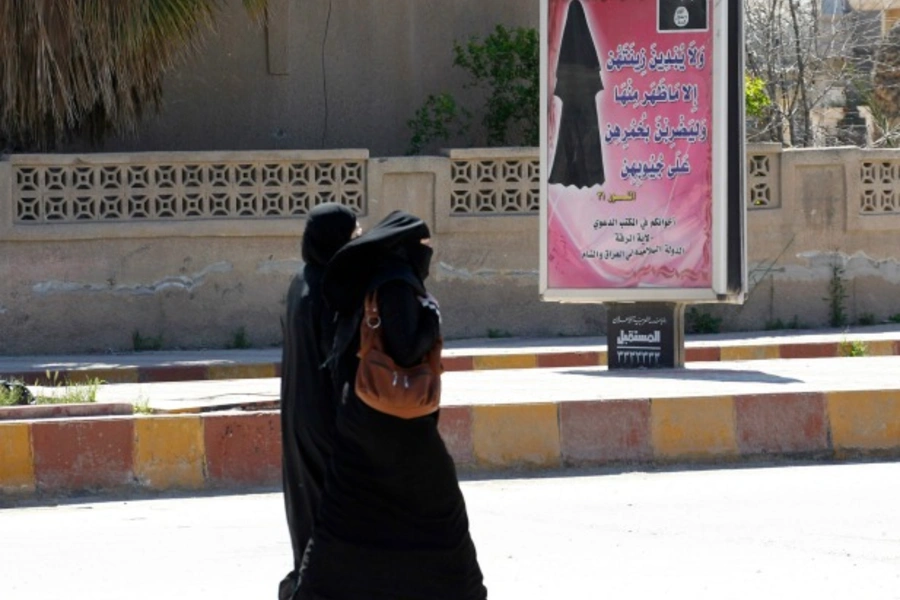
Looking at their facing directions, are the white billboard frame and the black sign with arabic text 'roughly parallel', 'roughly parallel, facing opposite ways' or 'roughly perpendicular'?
roughly parallel

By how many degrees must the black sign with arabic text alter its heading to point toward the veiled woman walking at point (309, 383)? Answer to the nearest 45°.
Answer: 0° — it already faces them

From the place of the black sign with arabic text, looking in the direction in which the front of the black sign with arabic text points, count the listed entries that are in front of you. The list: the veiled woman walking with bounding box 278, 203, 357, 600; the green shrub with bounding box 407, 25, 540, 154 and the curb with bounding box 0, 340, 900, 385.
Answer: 1

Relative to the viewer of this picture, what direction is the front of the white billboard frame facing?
facing the viewer

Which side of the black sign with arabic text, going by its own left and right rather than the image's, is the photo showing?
front

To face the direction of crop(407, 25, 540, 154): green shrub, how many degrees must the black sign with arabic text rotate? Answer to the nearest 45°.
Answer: approximately 180°

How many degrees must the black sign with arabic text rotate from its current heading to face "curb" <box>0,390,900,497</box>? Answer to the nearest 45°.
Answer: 0° — it already faces it

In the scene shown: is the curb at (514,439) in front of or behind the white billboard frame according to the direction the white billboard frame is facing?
in front

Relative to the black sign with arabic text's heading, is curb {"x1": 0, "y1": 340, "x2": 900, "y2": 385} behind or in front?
behind

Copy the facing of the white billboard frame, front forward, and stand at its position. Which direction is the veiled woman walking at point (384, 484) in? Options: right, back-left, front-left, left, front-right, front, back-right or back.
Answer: front

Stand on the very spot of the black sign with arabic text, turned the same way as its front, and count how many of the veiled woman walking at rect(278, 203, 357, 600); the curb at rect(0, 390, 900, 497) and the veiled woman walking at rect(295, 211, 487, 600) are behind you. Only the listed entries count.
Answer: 0

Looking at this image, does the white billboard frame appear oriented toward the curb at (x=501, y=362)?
no

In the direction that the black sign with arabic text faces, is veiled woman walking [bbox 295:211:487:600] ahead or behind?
ahead
